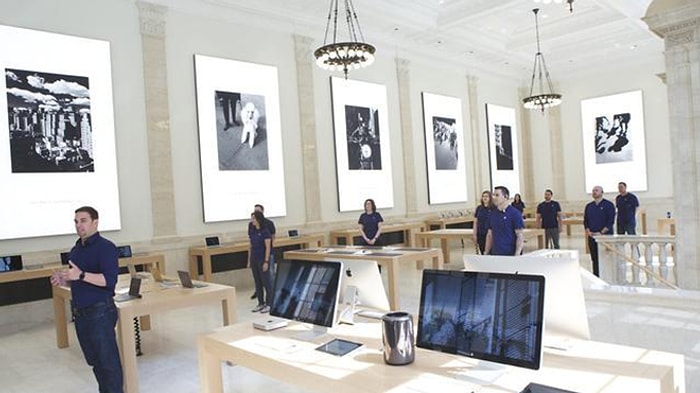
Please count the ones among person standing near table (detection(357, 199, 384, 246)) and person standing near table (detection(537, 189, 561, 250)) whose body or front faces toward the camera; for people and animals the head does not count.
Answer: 2

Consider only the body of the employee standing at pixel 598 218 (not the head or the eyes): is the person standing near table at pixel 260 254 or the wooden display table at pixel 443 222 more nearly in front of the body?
the person standing near table

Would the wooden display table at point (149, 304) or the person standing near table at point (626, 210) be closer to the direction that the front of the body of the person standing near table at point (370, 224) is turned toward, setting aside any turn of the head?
the wooden display table

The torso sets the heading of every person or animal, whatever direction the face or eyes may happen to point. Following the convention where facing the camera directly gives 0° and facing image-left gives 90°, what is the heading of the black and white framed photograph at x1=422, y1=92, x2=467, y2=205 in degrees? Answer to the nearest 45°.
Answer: approximately 315°

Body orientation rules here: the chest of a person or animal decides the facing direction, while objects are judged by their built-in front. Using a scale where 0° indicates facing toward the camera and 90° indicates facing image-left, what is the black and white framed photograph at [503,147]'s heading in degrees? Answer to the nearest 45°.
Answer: approximately 315°

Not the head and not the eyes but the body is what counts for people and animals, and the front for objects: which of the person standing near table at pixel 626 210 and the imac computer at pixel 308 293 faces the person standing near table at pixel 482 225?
the person standing near table at pixel 626 210

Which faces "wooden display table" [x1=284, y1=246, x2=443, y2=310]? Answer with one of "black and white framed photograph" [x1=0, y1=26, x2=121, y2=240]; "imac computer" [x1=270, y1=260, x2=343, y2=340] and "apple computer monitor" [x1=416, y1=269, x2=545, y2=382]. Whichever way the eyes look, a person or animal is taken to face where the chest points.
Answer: the black and white framed photograph
